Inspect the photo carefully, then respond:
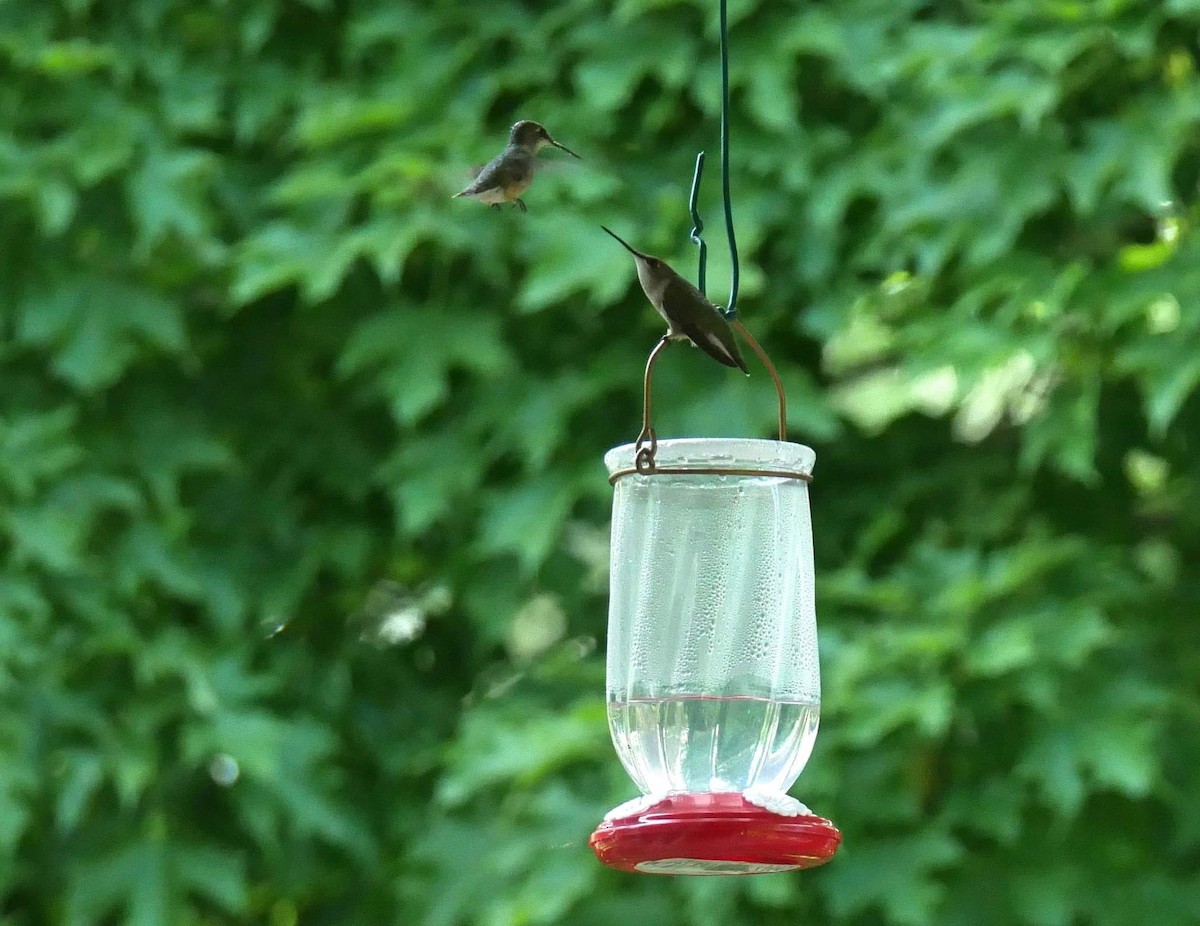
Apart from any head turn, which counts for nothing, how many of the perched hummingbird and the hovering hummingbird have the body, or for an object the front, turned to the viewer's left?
1

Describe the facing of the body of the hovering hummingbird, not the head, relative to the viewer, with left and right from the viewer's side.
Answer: facing to the right of the viewer

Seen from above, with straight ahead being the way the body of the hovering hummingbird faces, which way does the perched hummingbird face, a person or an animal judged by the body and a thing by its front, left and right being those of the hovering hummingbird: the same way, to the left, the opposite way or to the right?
the opposite way

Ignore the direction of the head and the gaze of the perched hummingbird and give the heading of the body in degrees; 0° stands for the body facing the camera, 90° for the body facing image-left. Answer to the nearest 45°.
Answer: approximately 90°
